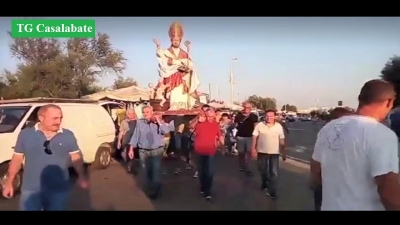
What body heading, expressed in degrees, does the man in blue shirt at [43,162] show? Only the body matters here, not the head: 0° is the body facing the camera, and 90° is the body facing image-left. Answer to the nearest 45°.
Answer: approximately 0°

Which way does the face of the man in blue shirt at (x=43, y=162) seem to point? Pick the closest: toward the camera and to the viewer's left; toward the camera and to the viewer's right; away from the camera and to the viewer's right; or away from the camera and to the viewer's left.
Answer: toward the camera and to the viewer's right

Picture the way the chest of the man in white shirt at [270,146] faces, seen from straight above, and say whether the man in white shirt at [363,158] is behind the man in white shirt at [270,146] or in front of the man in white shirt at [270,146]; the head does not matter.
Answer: in front

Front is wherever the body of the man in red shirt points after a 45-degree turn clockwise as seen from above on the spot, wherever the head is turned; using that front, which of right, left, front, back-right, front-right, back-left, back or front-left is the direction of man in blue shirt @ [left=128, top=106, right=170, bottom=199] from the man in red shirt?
front-right

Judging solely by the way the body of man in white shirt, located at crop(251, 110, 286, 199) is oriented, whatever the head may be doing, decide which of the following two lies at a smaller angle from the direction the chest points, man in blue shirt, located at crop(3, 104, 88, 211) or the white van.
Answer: the man in blue shirt
